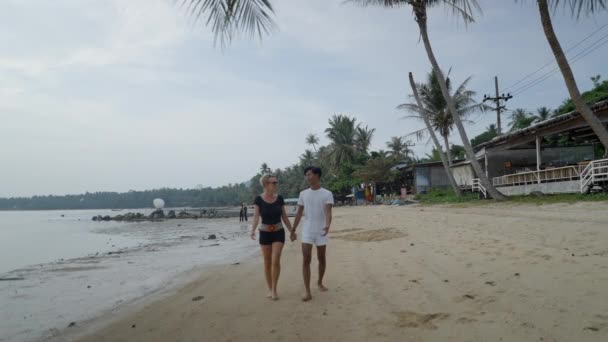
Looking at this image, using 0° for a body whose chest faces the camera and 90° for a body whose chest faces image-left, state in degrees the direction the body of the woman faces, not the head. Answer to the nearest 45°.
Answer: approximately 0°

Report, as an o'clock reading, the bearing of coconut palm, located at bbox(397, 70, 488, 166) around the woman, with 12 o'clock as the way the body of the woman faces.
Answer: The coconut palm is roughly at 7 o'clock from the woman.

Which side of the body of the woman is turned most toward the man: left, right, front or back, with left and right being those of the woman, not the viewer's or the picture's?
left

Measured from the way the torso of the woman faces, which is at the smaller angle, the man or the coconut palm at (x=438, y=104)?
the man

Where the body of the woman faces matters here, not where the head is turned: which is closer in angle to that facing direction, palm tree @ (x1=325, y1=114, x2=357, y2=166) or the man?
the man

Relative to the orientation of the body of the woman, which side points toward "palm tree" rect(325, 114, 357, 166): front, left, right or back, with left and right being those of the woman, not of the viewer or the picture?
back
